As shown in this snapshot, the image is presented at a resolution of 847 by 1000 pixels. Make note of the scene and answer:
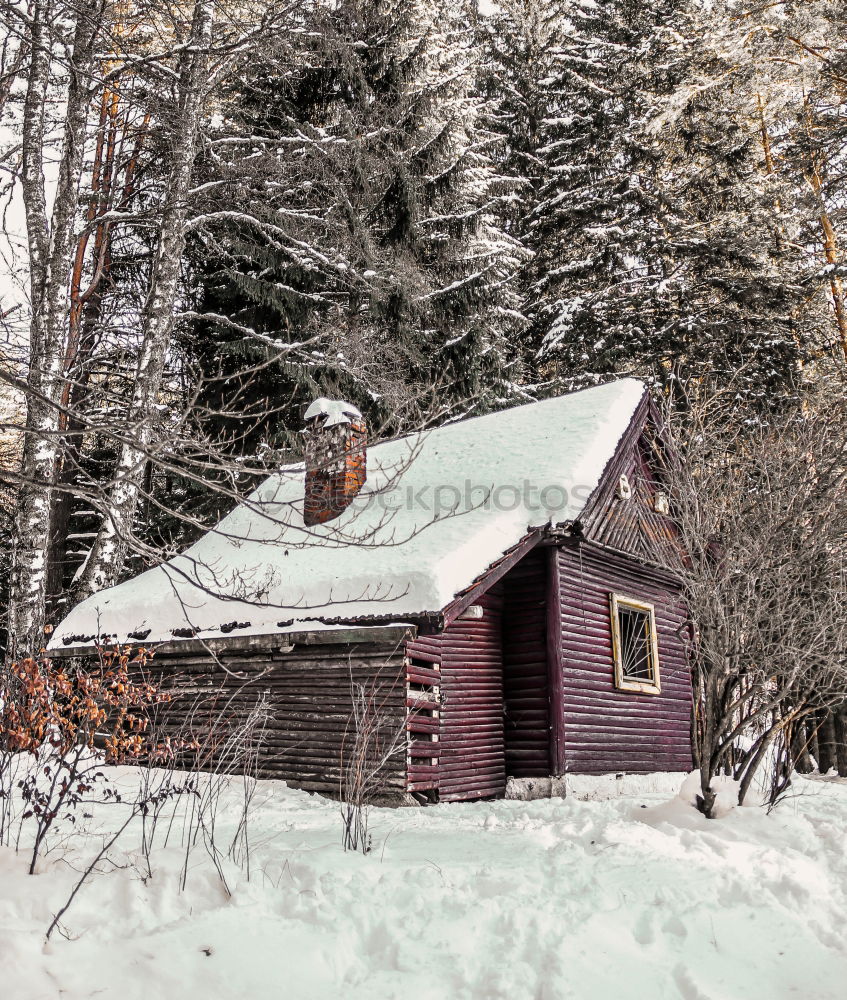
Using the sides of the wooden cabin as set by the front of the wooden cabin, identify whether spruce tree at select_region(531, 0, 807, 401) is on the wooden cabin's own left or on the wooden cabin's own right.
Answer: on the wooden cabin's own left

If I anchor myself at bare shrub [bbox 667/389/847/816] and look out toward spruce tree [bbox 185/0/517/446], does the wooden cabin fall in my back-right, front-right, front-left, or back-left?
front-left

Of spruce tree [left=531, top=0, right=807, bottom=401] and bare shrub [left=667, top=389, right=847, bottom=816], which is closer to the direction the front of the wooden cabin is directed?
the bare shrub

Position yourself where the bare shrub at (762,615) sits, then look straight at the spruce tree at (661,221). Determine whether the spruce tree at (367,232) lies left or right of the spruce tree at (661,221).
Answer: left

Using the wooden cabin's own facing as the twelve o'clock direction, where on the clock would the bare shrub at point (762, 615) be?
The bare shrub is roughly at 12 o'clock from the wooden cabin.
